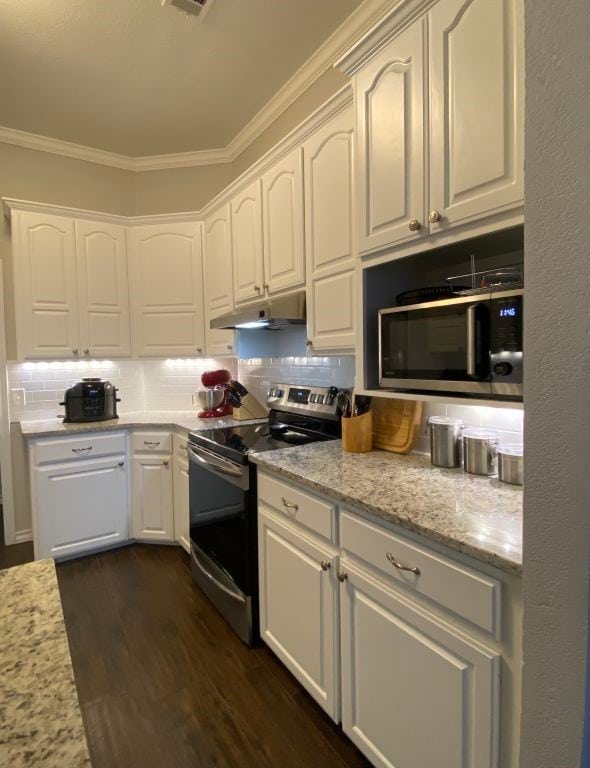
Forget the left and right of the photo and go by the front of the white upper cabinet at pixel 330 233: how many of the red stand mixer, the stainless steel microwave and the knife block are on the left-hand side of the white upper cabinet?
1

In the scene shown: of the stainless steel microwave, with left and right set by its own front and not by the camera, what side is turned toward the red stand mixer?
right

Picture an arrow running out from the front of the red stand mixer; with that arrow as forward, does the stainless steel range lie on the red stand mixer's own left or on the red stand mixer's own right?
on the red stand mixer's own left

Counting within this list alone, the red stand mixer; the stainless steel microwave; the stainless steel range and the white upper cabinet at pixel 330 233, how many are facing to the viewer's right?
0

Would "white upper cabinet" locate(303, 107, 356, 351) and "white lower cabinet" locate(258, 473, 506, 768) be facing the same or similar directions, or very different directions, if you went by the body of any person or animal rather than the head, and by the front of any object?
same or similar directions

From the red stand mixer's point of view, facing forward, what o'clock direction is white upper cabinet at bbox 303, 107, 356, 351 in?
The white upper cabinet is roughly at 10 o'clock from the red stand mixer.

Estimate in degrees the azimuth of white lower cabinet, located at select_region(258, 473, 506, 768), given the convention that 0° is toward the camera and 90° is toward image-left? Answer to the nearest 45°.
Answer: approximately 45°

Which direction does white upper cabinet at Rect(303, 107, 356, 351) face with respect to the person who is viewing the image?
facing the viewer and to the left of the viewer

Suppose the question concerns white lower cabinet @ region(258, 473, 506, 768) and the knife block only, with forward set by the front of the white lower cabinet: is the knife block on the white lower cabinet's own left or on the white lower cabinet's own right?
on the white lower cabinet's own right

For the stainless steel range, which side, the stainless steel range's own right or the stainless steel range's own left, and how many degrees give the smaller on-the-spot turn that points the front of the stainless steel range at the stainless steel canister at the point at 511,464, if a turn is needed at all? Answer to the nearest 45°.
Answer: approximately 90° to the stainless steel range's own left

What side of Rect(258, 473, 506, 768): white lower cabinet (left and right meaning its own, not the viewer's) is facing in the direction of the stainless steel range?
right

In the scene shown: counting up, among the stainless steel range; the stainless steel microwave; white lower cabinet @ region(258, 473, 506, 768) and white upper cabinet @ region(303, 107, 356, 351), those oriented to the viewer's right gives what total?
0
